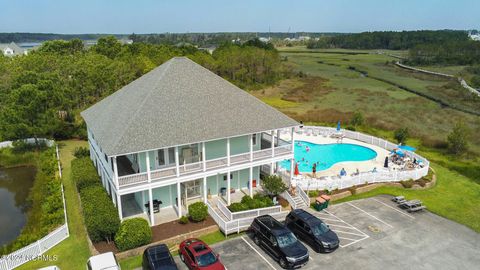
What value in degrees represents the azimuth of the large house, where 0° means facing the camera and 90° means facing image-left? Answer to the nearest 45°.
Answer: approximately 315°

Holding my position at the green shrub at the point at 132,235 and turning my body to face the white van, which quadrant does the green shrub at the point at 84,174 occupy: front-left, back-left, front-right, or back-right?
back-right

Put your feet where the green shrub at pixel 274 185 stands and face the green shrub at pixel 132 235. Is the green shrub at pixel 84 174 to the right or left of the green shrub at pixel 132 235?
right

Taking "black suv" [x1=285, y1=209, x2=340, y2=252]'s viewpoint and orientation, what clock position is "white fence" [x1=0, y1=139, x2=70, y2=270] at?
The white fence is roughly at 4 o'clock from the black suv.

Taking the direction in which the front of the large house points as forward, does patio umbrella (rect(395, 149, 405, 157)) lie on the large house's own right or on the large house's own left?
on the large house's own left

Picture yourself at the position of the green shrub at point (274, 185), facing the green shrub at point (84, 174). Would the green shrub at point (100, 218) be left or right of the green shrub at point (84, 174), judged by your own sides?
left

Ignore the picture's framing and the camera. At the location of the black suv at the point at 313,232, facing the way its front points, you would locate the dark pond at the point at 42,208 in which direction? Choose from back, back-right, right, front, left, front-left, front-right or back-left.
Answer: back-right
